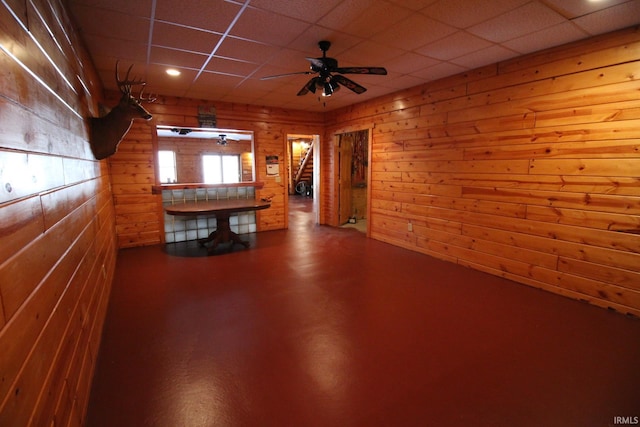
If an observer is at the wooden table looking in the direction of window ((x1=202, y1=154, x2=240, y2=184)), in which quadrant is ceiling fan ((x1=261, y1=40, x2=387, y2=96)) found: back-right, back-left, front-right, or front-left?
back-right

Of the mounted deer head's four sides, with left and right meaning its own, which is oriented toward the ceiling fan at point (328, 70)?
front

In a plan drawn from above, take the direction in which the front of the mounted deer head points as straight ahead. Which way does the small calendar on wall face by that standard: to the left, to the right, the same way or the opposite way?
to the right

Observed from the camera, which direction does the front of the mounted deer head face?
facing to the right of the viewer

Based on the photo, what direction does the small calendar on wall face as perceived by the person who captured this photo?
facing the viewer

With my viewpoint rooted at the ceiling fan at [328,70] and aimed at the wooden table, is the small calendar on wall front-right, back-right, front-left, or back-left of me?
front-right

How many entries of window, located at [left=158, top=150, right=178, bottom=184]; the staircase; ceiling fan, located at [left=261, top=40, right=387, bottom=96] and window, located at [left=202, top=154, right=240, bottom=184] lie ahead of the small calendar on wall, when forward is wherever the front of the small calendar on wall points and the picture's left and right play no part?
1

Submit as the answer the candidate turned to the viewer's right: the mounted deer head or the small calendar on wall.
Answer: the mounted deer head

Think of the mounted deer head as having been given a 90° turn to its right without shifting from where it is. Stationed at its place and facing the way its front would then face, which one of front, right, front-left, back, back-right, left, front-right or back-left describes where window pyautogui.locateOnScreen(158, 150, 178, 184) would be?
back

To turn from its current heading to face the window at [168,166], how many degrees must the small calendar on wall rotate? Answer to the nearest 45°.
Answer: approximately 135° to its right

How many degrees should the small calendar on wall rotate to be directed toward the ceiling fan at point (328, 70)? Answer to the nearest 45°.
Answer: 0° — it already faces it

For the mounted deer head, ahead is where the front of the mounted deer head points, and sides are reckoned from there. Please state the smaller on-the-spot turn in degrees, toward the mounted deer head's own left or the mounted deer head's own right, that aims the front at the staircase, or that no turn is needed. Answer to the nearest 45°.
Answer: approximately 45° to the mounted deer head's own left

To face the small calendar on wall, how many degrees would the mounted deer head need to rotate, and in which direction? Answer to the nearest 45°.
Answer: approximately 45° to its left

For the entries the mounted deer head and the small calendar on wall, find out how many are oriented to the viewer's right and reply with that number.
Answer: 1

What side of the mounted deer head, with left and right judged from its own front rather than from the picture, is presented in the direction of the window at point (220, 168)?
left

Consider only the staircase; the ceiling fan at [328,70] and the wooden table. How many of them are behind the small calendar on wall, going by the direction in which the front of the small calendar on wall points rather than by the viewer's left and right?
1

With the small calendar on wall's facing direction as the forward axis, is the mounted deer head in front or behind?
in front
